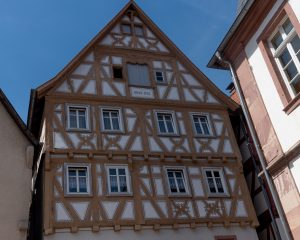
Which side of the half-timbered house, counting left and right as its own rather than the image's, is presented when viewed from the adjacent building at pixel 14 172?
right

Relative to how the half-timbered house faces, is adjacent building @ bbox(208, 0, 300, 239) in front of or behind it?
in front

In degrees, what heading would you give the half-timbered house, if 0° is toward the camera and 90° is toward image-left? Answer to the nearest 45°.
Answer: approximately 0°
